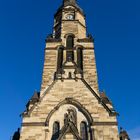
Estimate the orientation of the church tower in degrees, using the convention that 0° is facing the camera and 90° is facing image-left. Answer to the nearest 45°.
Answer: approximately 0°
